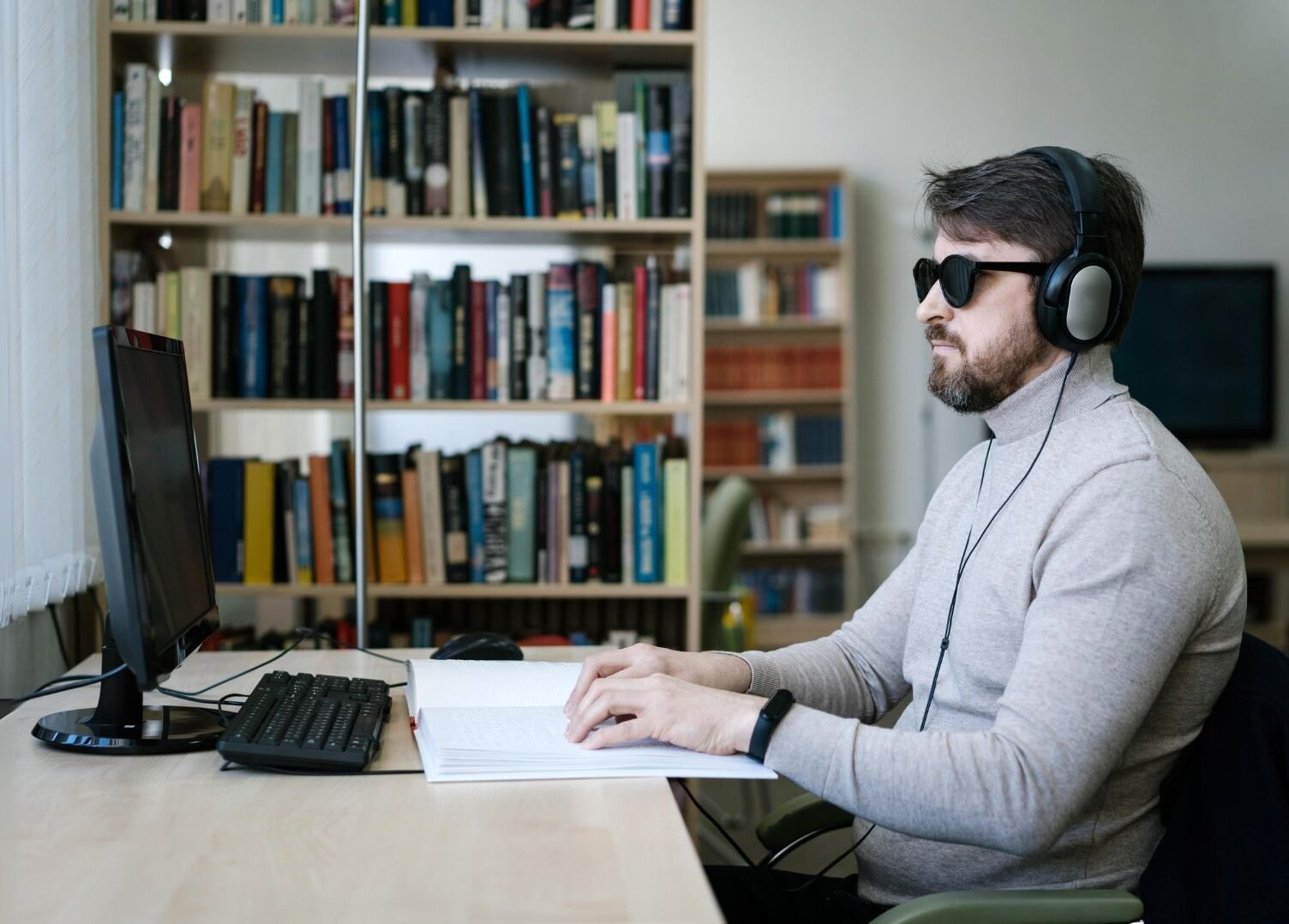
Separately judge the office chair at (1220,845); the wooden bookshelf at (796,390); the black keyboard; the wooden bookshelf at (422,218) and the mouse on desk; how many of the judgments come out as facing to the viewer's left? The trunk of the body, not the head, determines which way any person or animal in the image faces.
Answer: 2

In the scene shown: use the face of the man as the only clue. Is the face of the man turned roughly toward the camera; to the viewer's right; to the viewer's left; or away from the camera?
to the viewer's left

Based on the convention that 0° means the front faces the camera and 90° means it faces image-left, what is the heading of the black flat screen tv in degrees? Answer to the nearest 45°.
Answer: approximately 0°

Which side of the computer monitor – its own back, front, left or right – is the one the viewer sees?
right

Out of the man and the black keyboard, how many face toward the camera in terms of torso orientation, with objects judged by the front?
0

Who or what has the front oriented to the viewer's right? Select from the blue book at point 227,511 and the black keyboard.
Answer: the black keyboard

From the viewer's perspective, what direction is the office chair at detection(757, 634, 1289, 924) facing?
to the viewer's left

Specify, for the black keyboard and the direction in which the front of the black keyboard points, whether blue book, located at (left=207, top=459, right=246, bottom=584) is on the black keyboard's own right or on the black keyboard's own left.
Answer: on the black keyboard's own left

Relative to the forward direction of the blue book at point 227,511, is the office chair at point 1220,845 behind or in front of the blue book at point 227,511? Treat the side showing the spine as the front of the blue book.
in front

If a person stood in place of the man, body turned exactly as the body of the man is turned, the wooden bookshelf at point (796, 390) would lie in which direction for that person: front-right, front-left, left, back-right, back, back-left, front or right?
right

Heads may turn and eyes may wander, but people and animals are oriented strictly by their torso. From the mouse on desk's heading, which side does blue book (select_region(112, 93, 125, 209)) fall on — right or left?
on its right

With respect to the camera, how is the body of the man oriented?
to the viewer's left

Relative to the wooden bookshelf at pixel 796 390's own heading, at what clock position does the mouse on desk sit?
The mouse on desk is roughly at 12 o'clock from the wooden bookshelf.

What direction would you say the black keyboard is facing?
to the viewer's right

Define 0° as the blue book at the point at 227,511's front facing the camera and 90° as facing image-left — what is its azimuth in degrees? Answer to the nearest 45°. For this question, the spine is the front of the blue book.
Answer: approximately 0°
